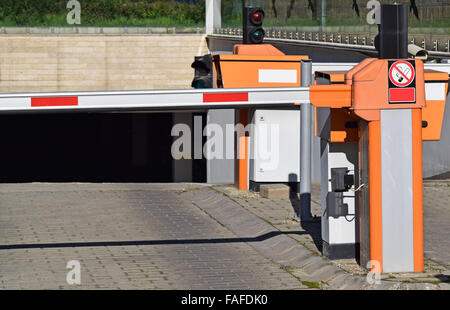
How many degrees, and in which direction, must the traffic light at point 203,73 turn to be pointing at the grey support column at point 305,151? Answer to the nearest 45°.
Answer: approximately 90° to its left

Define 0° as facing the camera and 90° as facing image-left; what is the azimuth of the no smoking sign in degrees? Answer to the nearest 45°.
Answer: approximately 0°

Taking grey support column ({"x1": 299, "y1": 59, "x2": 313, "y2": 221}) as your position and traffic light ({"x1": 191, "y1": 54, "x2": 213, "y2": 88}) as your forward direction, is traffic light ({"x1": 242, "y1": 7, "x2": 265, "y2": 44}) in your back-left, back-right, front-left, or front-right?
front-right

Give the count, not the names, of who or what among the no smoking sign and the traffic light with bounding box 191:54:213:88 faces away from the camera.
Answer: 0

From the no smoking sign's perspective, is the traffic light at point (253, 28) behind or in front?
behind

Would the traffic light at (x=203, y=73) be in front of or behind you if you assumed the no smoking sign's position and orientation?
behind

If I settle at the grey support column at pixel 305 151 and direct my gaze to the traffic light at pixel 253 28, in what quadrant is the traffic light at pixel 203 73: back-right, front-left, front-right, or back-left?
front-left

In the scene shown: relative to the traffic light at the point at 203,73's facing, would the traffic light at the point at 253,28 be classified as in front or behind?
behind

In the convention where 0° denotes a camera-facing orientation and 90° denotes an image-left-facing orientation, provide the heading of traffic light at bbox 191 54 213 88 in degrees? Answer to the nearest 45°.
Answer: approximately 45°
